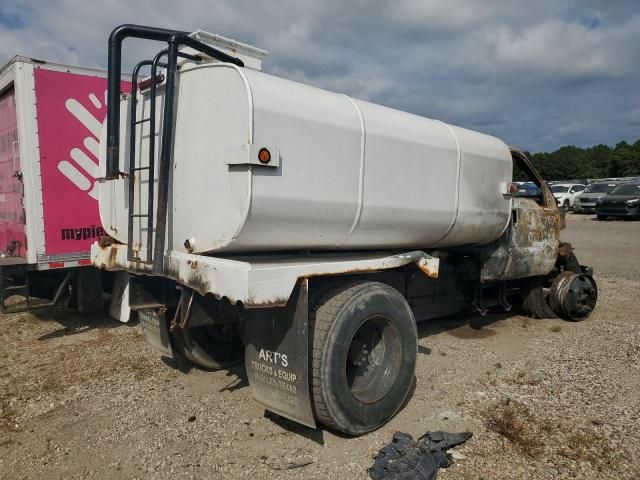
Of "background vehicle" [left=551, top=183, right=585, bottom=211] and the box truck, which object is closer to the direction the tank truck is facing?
the background vehicle

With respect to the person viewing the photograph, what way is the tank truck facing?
facing away from the viewer and to the right of the viewer

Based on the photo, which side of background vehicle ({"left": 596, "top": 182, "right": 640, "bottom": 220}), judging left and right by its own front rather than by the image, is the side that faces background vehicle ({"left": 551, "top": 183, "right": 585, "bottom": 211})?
right

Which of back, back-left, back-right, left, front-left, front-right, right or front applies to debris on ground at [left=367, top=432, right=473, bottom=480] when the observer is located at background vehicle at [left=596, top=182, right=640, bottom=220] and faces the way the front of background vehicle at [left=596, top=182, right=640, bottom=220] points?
front-left

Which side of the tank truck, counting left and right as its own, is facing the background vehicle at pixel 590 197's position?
front

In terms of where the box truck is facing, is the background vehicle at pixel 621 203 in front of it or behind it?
in front

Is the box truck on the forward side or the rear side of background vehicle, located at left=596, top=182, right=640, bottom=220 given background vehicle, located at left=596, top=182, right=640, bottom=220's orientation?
on the forward side

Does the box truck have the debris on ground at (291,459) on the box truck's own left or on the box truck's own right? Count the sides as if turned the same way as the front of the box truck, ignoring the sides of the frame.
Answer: on the box truck's own right

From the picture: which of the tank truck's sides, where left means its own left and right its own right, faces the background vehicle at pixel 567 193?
front

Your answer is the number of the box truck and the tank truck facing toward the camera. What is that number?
0

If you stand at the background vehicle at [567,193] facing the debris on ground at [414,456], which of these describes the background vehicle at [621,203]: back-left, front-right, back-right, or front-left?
front-left

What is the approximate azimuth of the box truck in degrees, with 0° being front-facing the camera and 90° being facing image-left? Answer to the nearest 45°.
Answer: approximately 225°
